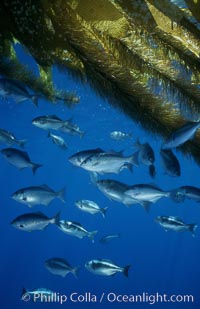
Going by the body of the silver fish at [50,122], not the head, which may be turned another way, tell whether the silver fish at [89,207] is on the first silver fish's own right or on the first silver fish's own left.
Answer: on the first silver fish's own right

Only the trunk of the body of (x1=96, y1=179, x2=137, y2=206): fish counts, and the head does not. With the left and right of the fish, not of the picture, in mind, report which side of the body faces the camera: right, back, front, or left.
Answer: left

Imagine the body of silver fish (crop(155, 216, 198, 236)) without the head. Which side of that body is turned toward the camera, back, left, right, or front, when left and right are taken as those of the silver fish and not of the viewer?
left

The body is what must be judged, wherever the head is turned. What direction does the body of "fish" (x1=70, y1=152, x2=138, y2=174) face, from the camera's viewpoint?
to the viewer's left
